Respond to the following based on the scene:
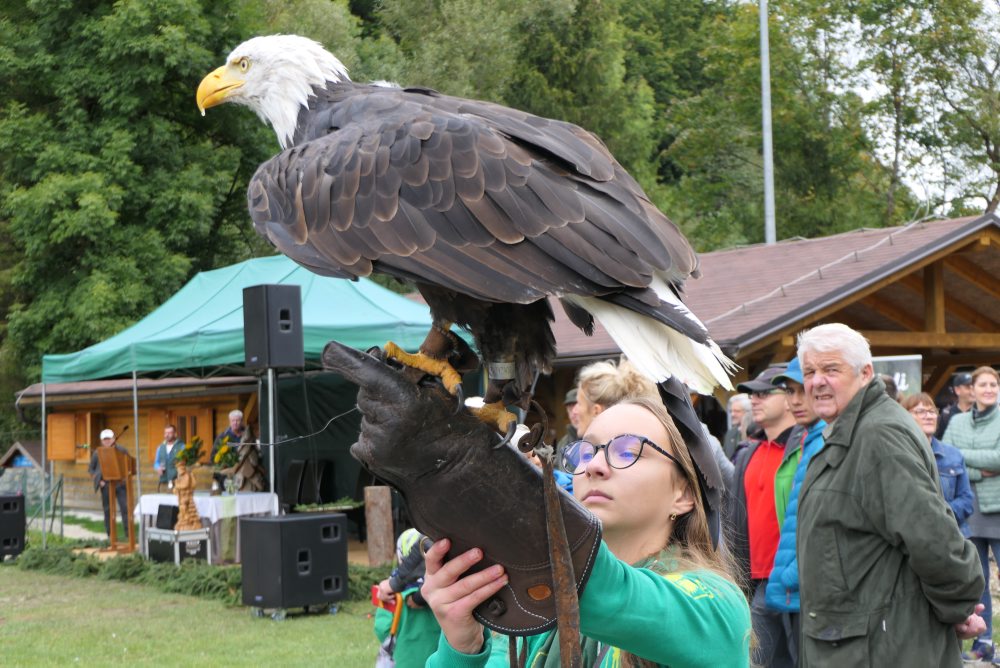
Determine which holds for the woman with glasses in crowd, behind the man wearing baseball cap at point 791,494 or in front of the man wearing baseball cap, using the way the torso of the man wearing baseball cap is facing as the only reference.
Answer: behind

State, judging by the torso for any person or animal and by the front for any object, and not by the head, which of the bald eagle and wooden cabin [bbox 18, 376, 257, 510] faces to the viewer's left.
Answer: the bald eagle

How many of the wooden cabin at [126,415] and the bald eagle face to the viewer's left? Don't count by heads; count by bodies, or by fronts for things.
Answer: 1

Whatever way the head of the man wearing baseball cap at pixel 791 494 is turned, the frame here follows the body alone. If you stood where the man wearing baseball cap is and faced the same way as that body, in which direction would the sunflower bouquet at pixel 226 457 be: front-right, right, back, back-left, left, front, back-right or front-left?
right

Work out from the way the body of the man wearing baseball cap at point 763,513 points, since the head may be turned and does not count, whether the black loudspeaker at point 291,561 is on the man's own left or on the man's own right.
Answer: on the man's own right

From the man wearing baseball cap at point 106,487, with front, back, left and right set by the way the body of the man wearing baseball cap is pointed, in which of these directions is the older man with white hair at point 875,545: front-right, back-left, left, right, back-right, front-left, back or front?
front

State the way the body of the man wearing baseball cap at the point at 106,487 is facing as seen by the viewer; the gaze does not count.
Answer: toward the camera

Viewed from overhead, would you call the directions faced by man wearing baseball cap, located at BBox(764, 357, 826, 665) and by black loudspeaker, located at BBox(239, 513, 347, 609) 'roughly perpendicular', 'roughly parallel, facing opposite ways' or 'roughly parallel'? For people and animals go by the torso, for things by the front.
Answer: roughly parallel

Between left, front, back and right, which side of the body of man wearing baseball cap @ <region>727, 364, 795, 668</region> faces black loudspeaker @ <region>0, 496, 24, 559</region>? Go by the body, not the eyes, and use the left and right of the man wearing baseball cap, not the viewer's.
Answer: right

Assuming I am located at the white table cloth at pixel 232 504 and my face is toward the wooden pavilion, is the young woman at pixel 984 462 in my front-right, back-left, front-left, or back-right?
front-right

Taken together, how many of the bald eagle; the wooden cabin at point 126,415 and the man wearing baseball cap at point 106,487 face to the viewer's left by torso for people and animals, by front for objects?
1

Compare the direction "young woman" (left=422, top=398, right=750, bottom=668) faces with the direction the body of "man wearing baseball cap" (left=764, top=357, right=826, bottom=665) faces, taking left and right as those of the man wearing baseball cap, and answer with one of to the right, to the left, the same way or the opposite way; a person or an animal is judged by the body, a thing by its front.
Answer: the same way

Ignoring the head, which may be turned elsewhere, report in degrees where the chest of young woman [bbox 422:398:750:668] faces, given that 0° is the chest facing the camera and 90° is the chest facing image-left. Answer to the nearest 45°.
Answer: approximately 45°

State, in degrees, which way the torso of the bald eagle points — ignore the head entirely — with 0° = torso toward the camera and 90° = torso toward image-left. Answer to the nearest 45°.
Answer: approximately 90°

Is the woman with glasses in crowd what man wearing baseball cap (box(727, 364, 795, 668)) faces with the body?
no
